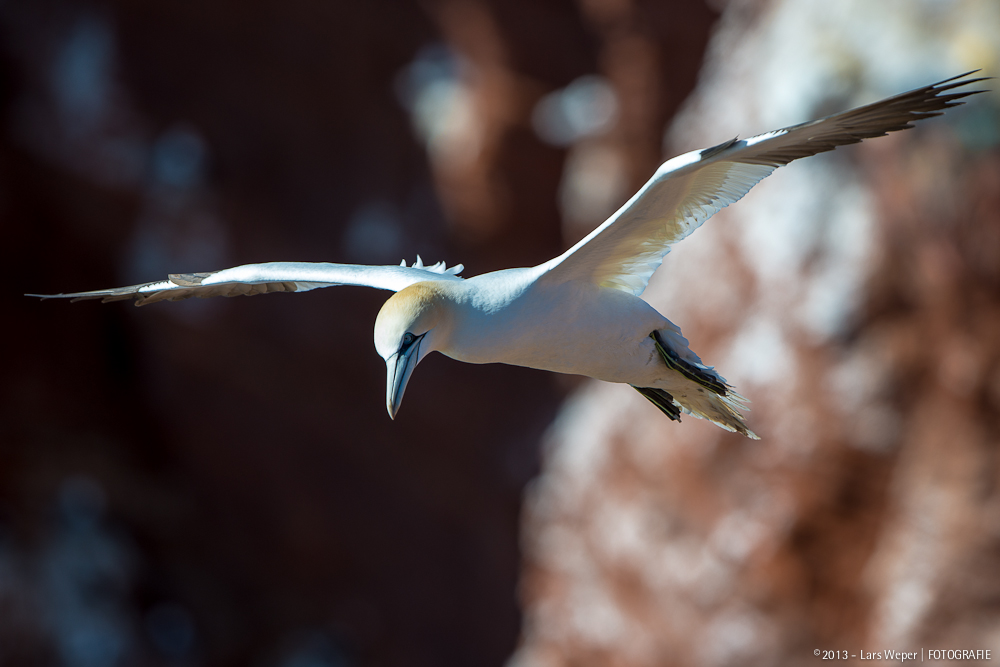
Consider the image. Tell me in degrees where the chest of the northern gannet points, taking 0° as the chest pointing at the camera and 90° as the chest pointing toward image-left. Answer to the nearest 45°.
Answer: approximately 45°
